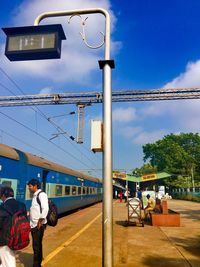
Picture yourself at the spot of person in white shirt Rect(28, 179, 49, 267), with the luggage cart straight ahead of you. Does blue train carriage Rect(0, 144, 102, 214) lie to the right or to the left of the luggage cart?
left

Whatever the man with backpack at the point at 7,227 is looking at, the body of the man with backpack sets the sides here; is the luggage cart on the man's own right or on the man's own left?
on the man's own right

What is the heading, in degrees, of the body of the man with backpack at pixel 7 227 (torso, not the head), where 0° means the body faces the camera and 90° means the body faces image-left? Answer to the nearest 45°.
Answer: approximately 135°

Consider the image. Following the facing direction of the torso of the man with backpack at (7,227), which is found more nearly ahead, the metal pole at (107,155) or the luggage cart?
the luggage cart
